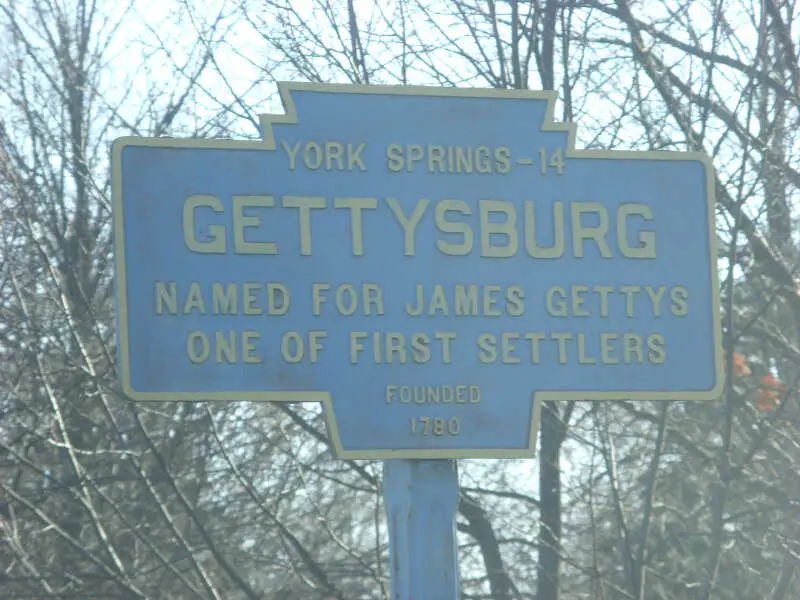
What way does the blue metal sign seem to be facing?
toward the camera
